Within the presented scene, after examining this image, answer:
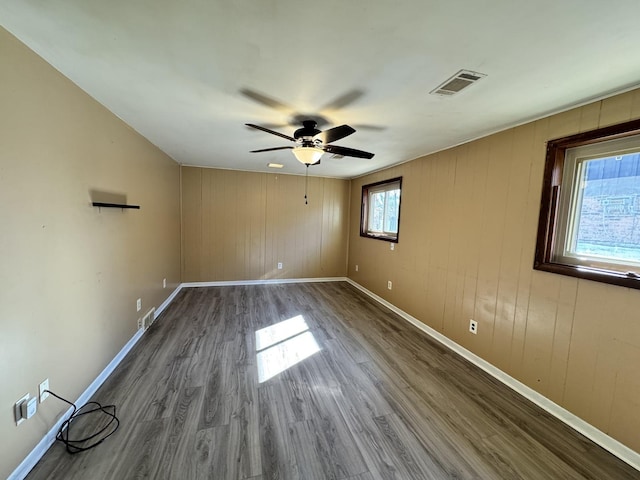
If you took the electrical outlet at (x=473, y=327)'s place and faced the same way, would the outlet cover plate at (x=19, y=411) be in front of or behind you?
in front

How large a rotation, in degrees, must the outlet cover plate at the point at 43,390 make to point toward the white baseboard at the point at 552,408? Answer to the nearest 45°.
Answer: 0° — it already faces it

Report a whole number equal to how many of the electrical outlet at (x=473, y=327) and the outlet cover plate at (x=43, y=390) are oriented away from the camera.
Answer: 0

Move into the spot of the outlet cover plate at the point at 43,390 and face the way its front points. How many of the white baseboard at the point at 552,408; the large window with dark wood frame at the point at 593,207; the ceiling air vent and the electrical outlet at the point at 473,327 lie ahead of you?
4

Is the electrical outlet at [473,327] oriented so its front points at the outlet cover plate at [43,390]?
yes

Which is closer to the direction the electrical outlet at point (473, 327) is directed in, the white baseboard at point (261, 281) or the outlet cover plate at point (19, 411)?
the outlet cover plate

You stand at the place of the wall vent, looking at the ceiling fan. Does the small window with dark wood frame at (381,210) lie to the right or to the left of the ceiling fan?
left

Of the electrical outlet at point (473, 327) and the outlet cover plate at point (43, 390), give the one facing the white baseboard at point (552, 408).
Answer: the outlet cover plate

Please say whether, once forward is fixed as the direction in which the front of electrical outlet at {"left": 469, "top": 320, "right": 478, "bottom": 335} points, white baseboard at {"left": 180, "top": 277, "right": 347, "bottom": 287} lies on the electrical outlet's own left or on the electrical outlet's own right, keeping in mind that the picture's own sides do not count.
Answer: on the electrical outlet's own right

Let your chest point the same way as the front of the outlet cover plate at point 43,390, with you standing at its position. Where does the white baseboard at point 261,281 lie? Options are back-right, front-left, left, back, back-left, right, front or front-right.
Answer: left

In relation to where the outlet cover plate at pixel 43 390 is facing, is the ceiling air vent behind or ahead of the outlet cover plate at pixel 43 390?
ahead

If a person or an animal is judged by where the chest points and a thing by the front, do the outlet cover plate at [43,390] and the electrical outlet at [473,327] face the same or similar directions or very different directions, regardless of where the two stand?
very different directions

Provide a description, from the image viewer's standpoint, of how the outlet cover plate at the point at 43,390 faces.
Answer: facing the viewer and to the right of the viewer

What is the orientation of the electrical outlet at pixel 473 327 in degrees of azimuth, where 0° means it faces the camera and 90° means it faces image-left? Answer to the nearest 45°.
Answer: approximately 45°
